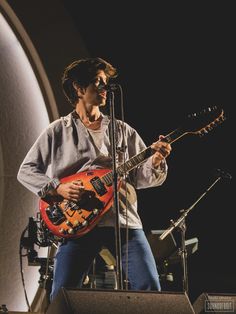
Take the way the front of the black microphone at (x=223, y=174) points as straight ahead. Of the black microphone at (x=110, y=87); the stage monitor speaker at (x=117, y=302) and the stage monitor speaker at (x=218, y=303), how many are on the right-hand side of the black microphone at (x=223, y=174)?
0

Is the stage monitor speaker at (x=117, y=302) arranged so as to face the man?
yes

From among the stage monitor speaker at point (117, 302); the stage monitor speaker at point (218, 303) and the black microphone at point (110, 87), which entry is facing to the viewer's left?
the black microphone

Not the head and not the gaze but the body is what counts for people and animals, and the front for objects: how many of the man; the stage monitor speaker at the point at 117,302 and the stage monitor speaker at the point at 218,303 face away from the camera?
2

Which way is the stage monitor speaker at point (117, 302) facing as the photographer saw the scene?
facing away from the viewer

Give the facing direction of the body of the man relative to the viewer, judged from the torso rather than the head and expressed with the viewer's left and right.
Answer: facing the viewer and to the right of the viewer

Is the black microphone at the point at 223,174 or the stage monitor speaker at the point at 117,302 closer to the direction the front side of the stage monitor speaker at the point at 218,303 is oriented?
the black microphone

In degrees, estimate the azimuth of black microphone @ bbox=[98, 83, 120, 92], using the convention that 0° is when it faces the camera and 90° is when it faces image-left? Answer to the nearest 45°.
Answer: approximately 90°

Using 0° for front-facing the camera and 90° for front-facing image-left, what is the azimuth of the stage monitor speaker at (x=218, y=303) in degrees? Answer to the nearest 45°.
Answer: approximately 180°

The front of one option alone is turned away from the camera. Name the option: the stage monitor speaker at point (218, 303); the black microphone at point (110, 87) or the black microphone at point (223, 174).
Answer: the stage monitor speaker

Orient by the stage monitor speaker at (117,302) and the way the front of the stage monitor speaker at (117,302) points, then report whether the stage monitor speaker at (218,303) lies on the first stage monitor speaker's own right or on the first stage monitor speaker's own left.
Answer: on the first stage monitor speaker's own right

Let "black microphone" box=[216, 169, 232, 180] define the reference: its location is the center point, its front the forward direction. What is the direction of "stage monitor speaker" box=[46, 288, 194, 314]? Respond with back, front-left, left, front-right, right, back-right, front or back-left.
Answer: back-right

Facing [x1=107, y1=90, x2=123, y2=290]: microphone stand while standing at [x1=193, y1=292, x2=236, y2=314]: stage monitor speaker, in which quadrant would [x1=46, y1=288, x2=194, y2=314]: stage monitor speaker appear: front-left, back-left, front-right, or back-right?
front-left
